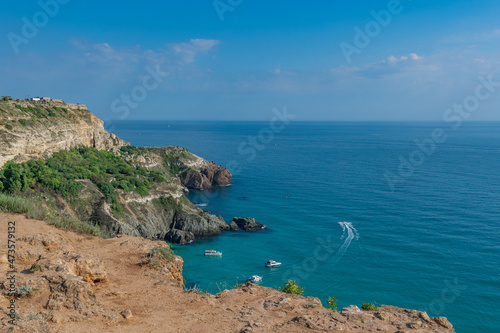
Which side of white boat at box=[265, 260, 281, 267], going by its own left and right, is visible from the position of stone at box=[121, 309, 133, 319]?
right

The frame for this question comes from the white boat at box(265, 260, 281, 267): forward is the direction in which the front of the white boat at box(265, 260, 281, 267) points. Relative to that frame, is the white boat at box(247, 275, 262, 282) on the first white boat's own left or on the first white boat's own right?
on the first white boat's own right

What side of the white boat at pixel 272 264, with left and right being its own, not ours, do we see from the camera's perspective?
right

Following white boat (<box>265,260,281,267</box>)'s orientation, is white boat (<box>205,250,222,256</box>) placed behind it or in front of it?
behind

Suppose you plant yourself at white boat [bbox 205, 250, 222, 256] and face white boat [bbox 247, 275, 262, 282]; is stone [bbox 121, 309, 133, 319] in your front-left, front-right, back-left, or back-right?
front-right
